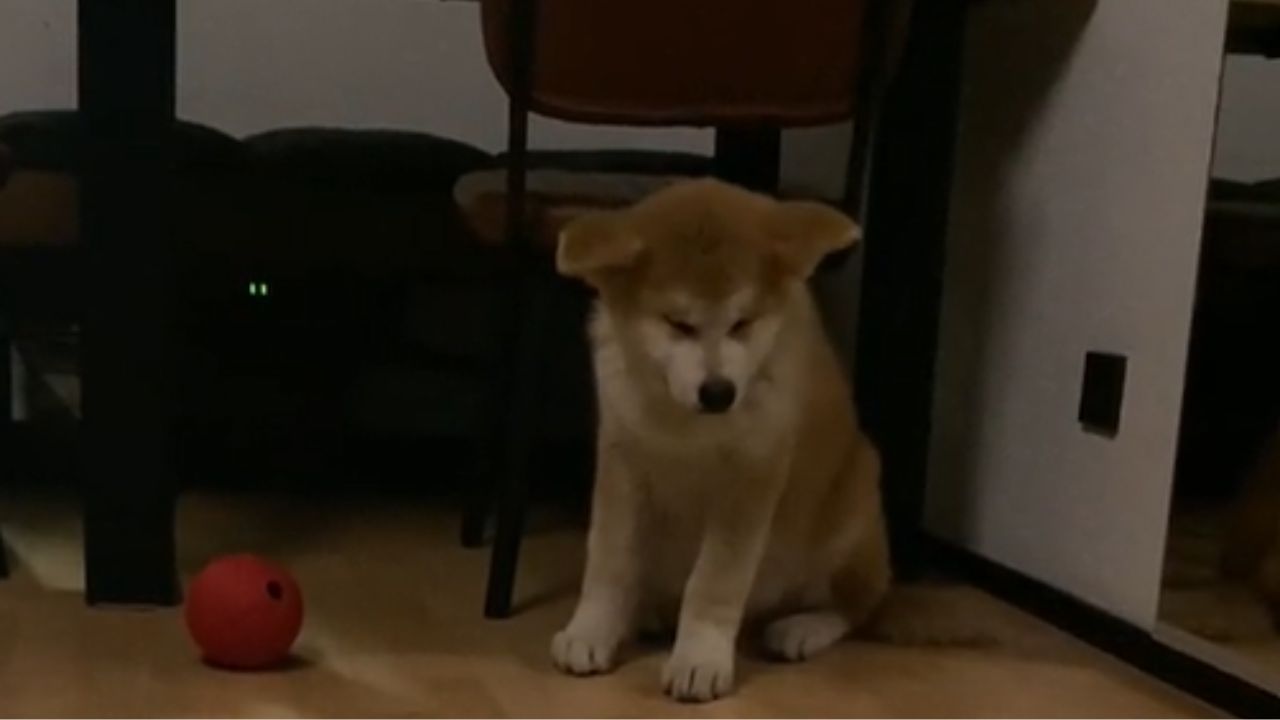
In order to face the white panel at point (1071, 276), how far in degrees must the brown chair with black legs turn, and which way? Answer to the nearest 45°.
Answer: approximately 45° to its right

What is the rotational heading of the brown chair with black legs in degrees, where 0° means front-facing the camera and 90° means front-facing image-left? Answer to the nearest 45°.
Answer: approximately 180°
